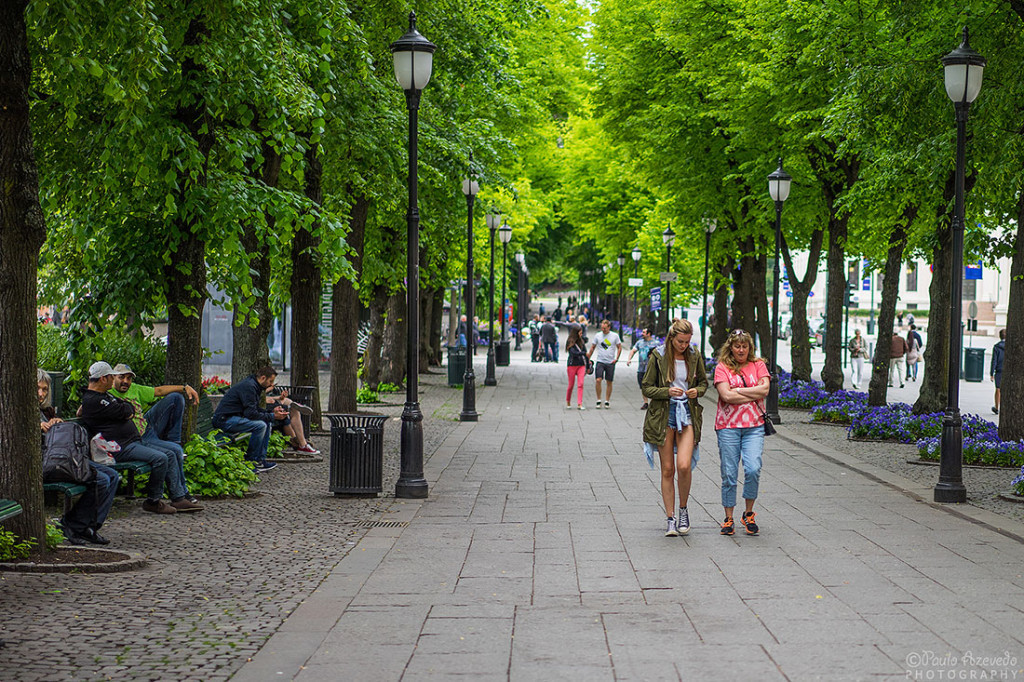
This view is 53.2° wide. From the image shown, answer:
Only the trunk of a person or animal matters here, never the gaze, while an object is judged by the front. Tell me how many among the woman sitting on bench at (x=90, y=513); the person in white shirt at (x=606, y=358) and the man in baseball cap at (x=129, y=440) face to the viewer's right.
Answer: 2

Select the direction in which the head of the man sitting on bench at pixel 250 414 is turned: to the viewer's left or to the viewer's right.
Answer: to the viewer's right

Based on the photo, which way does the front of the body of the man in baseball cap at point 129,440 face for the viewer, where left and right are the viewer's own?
facing to the right of the viewer

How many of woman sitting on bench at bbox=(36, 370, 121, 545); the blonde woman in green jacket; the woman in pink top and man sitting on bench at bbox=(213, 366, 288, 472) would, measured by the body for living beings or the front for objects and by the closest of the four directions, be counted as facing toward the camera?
2

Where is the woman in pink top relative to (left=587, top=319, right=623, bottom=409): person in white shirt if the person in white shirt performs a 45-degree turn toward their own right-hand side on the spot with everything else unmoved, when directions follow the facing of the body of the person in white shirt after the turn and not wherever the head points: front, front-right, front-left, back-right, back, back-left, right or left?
front-left

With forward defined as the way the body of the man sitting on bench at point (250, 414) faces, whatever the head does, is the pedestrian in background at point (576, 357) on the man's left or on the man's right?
on the man's left

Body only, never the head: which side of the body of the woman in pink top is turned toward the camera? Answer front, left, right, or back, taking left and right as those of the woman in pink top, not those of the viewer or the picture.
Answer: front

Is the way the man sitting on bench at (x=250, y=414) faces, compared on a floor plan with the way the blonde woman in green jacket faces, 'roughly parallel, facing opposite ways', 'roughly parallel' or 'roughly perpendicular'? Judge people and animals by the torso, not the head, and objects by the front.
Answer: roughly perpendicular

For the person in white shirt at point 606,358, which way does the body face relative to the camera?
toward the camera

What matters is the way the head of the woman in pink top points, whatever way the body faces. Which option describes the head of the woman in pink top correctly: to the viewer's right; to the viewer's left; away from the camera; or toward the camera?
toward the camera

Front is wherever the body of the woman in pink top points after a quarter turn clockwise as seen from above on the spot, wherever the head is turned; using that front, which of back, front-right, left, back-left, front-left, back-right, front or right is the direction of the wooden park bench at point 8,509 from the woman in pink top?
front-left

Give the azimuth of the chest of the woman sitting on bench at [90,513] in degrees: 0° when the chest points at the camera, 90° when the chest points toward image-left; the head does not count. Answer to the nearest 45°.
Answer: approximately 270°

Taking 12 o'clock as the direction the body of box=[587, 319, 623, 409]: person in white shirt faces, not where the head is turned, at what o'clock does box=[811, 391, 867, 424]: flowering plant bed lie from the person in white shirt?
The flowering plant bed is roughly at 10 o'clock from the person in white shirt.

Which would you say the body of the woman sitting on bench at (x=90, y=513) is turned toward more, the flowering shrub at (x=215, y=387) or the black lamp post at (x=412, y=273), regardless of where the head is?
the black lamp post

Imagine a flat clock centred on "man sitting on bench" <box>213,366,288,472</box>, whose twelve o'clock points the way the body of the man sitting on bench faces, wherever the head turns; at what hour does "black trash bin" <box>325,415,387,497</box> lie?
The black trash bin is roughly at 2 o'clock from the man sitting on bench.

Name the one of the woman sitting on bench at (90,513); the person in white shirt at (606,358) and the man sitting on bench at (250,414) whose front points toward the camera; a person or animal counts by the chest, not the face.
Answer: the person in white shirt
